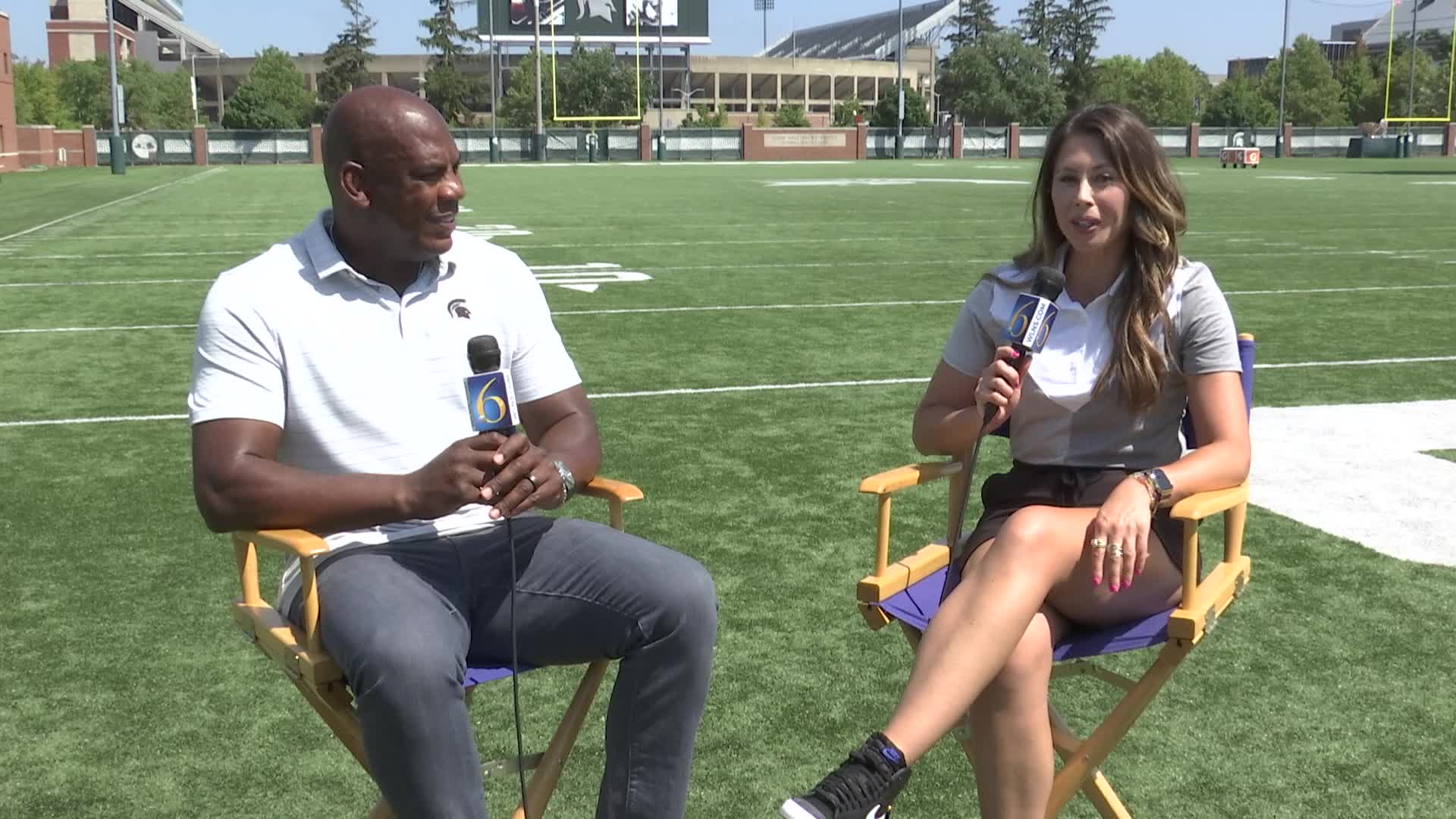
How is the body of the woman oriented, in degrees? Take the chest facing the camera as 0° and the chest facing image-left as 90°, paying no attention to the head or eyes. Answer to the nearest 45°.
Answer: approximately 45°

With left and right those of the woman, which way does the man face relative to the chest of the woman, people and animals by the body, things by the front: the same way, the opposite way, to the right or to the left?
to the left

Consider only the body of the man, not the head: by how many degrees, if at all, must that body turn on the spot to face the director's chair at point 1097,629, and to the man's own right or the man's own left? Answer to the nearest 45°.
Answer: approximately 45° to the man's own left

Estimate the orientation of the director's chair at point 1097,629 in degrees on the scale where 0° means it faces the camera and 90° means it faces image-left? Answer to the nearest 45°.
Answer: approximately 45°

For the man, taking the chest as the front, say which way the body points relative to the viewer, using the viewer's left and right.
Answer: facing the viewer and to the right of the viewer

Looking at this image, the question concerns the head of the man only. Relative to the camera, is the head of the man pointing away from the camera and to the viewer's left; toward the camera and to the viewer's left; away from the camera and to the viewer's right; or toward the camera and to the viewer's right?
toward the camera and to the viewer's right

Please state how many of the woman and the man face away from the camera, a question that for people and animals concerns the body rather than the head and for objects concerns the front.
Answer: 0

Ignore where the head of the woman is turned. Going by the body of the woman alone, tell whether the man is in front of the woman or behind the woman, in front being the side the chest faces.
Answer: in front

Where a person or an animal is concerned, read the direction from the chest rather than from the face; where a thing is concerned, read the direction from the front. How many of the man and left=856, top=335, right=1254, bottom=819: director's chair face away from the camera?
0

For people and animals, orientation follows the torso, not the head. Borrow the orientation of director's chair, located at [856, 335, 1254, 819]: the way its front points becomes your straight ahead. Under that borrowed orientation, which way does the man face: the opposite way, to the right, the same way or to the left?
to the left

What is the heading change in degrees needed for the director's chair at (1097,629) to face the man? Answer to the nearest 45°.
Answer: approximately 45° to its right
